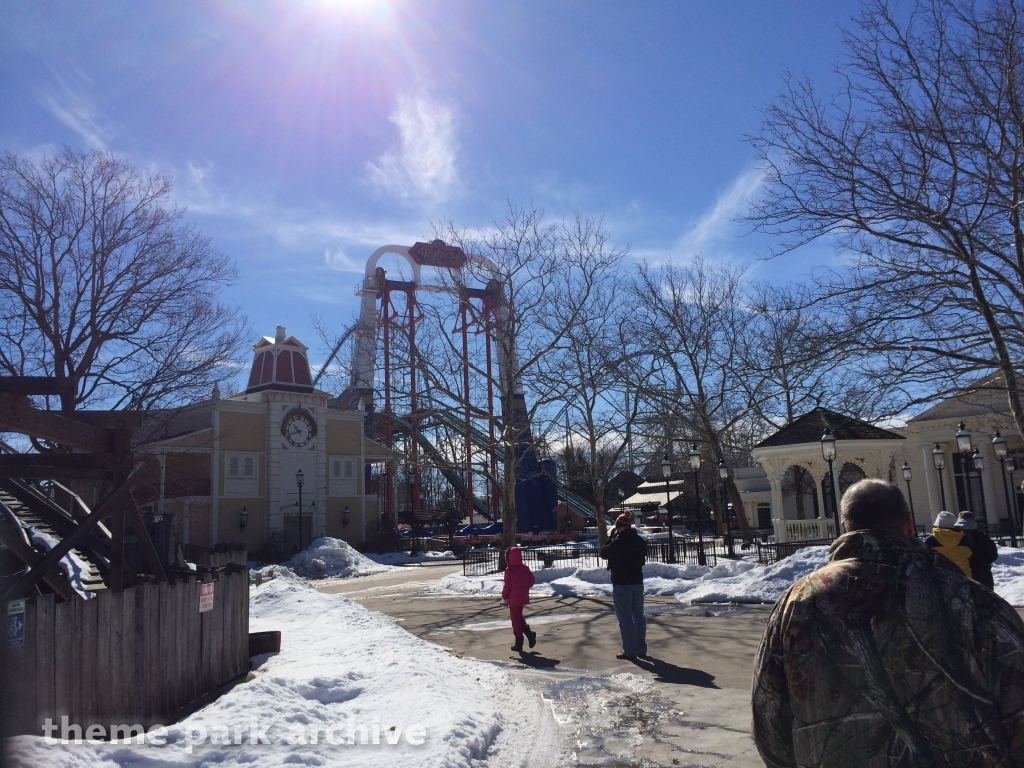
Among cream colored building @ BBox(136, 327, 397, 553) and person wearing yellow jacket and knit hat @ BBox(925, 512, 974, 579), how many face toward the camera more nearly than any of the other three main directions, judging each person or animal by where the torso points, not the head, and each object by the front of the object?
1

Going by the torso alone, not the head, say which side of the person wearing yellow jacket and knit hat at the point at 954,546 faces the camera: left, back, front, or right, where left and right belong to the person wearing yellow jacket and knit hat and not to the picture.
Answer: back

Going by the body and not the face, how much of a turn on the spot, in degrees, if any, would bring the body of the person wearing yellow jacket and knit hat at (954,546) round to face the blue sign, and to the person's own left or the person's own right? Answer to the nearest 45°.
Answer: approximately 135° to the person's own left

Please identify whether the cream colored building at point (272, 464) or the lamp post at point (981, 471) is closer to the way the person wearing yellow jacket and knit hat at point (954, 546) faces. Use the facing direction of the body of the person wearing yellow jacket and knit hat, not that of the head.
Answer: the lamp post

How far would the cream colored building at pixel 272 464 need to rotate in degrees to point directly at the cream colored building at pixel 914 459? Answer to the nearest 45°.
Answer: approximately 45° to its left

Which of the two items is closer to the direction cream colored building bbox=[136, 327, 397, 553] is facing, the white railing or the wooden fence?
the wooden fence

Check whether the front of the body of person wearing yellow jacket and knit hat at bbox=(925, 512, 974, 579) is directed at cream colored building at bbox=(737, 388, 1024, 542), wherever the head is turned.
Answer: yes

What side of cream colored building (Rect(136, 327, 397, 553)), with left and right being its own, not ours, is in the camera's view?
front

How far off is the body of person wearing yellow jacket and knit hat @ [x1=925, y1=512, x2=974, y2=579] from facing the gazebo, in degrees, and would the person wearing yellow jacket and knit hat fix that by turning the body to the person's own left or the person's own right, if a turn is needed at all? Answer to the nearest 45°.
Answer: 0° — they already face it

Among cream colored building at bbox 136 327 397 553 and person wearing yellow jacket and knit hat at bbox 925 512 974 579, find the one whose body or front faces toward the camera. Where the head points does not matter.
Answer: the cream colored building

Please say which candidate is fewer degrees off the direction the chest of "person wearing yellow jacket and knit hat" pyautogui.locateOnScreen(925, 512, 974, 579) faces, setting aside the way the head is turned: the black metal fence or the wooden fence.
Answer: the black metal fence

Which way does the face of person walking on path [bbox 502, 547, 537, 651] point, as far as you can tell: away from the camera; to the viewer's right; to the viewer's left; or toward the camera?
away from the camera

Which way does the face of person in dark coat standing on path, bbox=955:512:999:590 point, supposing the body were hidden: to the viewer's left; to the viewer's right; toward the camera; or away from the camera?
away from the camera

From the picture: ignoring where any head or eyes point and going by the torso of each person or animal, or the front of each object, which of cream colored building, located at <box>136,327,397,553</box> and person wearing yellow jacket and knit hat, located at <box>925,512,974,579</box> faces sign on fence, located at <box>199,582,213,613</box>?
the cream colored building

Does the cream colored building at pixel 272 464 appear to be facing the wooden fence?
yes

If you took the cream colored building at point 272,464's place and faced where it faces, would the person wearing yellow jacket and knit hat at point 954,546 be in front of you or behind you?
in front

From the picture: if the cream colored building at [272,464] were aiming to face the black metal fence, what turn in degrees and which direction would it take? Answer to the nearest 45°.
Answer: approximately 45° to its left

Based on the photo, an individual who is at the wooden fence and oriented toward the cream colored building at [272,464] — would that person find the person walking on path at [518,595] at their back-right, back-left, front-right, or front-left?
front-right
